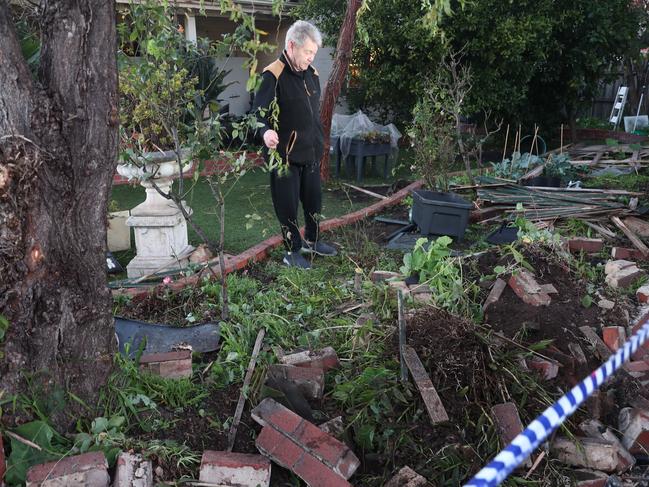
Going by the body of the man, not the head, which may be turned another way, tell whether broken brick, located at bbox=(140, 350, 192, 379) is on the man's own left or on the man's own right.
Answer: on the man's own right

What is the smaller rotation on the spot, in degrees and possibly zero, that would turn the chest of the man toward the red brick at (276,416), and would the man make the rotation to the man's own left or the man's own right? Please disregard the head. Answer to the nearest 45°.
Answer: approximately 45° to the man's own right

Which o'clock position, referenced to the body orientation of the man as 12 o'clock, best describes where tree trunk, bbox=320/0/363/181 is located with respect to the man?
The tree trunk is roughly at 8 o'clock from the man.

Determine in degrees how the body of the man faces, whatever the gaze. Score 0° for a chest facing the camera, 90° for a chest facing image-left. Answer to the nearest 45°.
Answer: approximately 315°

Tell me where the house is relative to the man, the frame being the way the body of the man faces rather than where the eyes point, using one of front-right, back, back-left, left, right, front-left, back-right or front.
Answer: back-left
